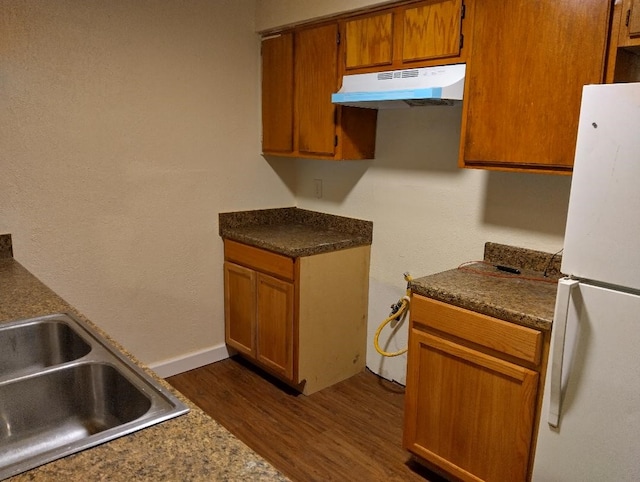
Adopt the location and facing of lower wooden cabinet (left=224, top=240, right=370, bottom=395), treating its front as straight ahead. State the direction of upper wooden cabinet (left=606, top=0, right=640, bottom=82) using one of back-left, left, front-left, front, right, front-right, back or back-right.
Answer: left

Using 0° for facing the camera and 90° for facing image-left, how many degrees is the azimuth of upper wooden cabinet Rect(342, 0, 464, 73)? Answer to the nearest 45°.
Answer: approximately 45°

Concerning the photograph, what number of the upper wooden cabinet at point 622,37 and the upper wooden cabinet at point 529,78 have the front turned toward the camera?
2

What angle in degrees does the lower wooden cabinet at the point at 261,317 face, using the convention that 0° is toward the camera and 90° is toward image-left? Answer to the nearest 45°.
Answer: approximately 45°

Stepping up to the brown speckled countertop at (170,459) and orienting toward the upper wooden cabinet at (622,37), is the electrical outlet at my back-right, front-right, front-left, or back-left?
front-left

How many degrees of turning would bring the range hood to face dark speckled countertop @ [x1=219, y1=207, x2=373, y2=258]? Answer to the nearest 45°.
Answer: approximately 90° to its right

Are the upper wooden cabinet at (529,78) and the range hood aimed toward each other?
no

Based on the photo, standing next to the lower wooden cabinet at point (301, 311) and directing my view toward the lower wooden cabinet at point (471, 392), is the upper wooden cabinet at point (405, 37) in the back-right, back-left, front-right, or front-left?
front-left

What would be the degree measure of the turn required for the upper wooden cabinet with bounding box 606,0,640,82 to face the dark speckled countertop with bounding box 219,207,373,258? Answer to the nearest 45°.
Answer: approximately 90° to its right

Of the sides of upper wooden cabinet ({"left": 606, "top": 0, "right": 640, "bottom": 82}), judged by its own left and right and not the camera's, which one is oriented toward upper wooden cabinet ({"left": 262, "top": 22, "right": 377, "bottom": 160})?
right

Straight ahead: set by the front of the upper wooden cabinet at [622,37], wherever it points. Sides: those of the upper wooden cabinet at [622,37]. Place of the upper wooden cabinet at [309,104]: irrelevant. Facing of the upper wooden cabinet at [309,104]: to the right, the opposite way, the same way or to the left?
the same way

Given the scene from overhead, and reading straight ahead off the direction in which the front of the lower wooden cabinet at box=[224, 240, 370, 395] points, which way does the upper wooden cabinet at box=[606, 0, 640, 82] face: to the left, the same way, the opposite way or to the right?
the same way

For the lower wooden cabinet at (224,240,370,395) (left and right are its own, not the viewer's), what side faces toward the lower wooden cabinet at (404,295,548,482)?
left

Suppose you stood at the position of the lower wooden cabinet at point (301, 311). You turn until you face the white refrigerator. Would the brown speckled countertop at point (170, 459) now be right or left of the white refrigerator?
right

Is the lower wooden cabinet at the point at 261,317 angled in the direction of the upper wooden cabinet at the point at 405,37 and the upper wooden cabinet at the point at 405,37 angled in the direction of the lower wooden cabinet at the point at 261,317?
no

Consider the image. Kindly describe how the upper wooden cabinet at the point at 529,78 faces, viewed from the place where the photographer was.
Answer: facing the viewer

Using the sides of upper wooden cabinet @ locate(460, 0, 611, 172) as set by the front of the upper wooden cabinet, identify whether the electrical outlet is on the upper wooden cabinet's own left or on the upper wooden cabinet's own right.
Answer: on the upper wooden cabinet's own right
